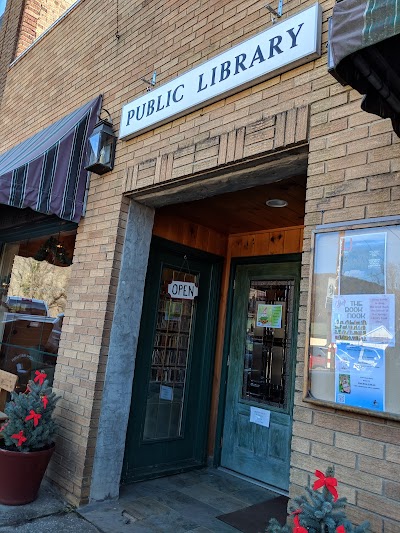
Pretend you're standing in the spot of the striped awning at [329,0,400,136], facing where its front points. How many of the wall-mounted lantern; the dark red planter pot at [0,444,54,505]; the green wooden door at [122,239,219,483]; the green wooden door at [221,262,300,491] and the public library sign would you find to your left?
0

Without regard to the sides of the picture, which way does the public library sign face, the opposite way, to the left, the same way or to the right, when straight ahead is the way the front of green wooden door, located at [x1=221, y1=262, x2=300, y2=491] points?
the same way

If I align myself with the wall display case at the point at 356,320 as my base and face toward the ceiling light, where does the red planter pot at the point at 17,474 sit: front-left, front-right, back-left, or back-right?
front-left

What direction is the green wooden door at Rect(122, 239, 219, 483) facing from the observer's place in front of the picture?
facing the viewer and to the right of the viewer

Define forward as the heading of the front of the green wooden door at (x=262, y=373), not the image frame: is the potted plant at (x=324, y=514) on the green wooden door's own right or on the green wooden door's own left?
on the green wooden door's own left

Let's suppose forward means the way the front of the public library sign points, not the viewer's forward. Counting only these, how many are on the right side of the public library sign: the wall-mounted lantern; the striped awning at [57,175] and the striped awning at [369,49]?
2

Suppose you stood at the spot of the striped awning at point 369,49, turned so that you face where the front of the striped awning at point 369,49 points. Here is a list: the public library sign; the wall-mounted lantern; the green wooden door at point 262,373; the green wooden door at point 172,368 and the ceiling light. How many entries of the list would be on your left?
0

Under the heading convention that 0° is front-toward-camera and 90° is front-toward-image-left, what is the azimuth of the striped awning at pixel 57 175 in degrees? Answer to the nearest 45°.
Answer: approximately 45°

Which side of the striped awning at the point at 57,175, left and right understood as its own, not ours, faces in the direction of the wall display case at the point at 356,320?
left

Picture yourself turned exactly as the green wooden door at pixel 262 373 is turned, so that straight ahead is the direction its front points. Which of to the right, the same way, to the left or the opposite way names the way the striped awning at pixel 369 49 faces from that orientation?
the same way

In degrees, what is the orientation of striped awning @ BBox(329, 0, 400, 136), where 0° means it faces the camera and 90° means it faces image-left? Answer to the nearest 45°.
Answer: approximately 45°

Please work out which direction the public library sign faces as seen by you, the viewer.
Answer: facing the viewer and to the left of the viewer

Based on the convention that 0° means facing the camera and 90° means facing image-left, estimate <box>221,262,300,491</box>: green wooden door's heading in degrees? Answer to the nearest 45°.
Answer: approximately 45°

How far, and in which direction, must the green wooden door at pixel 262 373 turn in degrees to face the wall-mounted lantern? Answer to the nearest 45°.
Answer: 0° — it already faces it

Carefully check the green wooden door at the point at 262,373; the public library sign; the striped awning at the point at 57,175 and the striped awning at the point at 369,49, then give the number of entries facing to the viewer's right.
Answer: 0

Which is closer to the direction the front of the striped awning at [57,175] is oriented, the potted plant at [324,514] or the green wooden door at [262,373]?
the potted plant
